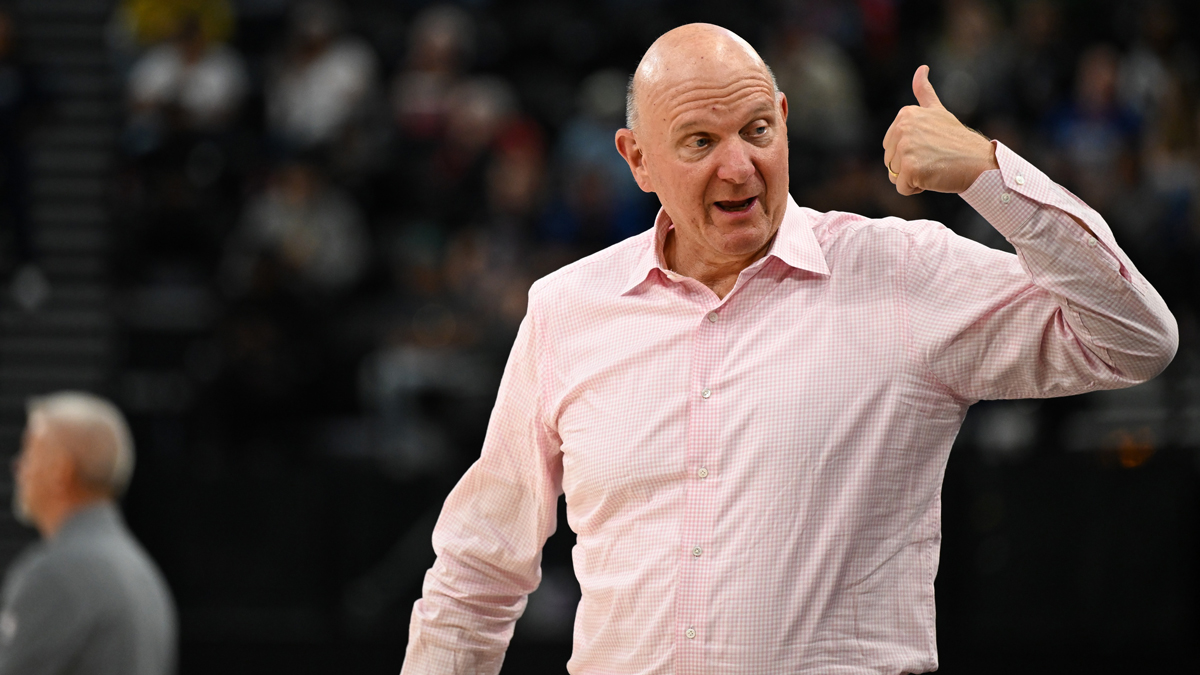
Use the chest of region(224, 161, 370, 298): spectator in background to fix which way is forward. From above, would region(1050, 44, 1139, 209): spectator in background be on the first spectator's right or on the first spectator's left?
on the first spectator's left

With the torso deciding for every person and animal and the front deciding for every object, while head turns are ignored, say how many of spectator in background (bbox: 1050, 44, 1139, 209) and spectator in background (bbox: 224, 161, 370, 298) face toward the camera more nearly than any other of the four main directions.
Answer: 2

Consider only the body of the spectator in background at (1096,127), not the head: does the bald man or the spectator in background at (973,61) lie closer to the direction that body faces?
the bald man

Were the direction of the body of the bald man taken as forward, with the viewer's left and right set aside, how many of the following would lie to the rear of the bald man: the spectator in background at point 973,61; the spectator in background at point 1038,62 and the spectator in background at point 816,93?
3

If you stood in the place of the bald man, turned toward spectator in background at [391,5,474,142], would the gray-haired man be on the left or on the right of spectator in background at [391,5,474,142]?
left

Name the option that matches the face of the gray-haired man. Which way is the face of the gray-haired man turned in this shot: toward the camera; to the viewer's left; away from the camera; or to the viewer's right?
to the viewer's left

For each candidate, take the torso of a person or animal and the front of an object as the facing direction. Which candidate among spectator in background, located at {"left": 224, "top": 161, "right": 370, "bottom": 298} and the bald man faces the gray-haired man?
the spectator in background

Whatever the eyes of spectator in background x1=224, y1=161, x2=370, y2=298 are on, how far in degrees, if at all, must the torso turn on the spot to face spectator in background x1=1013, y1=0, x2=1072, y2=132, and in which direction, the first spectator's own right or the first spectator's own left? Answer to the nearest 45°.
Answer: approximately 90° to the first spectator's own left

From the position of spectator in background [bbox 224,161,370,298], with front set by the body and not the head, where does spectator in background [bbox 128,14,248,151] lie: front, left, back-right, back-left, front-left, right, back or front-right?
back-right

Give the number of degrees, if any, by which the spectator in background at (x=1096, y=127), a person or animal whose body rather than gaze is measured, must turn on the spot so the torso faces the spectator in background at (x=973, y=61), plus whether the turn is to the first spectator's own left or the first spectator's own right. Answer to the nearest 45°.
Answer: approximately 90° to the first spectator's own right

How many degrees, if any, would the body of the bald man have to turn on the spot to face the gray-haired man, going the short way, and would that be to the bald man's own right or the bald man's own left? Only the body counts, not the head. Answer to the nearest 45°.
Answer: approximately 135° to the bald man's own right

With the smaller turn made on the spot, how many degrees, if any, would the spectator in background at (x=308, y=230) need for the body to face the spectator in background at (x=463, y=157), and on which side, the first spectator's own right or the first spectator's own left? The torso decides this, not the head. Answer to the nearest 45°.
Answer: approximately 90° to the first spectator's own left
